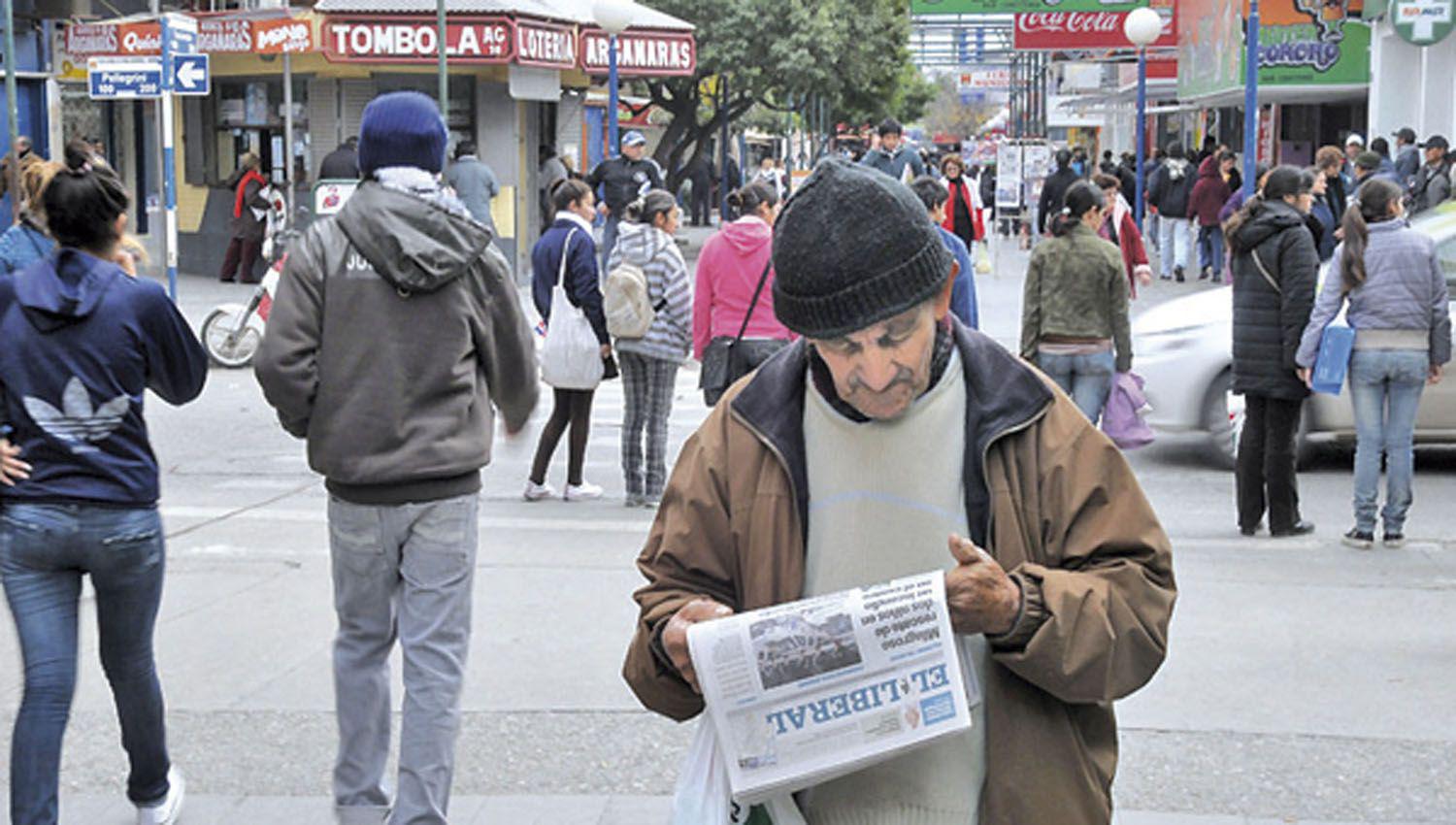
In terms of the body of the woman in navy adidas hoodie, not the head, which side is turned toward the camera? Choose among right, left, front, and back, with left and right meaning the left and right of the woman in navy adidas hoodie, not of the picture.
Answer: back

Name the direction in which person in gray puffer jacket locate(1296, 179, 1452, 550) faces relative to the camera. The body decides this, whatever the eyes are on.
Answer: away from the camera

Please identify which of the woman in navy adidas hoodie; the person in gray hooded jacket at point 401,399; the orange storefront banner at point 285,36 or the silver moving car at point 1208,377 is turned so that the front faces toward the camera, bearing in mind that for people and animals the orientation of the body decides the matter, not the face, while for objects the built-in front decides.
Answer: the orange storefront banner

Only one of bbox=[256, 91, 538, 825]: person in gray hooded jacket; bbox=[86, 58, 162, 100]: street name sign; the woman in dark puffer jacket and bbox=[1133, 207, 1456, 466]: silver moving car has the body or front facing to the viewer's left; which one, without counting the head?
the silver moving car

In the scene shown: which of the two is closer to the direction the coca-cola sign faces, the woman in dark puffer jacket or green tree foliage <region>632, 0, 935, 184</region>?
the woman in dark puffer jacket

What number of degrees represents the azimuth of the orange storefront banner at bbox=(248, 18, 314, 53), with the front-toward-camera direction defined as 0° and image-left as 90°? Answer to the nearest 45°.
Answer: approximately 0°

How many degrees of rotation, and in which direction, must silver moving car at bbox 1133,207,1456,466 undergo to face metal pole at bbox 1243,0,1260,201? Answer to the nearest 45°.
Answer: approximately 90° to its right

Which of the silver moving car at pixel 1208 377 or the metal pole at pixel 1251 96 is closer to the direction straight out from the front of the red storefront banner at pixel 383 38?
the silver moving car

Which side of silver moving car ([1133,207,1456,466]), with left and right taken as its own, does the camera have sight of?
left
